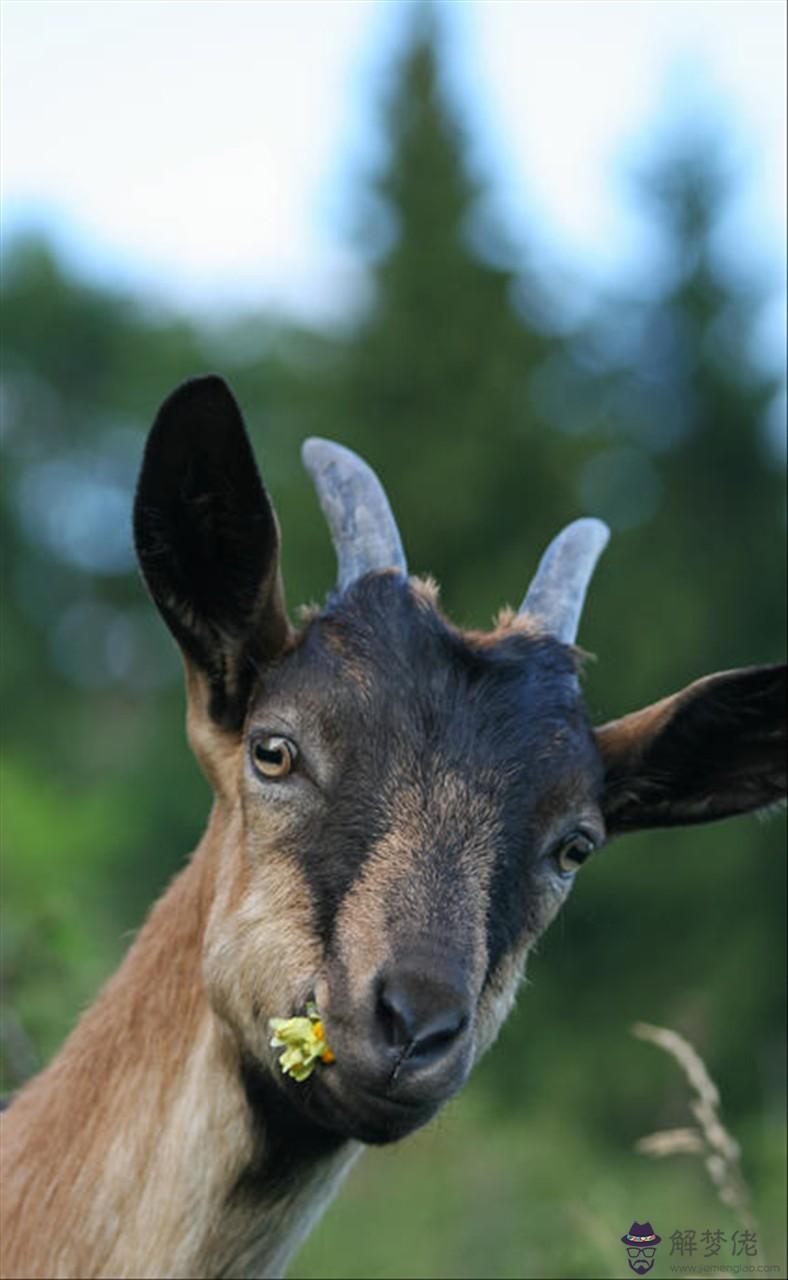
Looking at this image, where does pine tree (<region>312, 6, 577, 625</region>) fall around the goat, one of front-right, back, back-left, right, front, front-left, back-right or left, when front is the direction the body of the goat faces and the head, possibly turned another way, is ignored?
back-left

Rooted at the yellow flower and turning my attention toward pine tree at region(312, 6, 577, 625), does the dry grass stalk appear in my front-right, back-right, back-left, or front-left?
front-right

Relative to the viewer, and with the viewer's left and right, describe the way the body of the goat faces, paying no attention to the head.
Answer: facing the viewer and to the right of the viewer
